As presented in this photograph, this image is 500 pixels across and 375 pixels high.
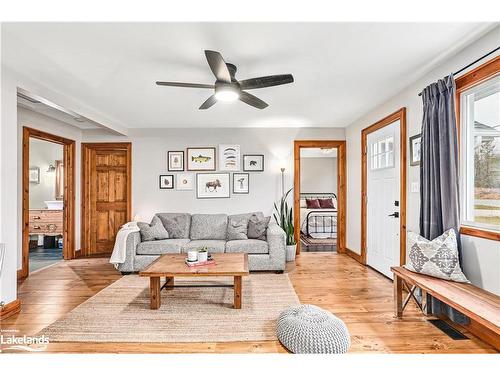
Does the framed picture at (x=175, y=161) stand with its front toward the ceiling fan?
yes

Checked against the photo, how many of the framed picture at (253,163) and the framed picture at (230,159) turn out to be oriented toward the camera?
2

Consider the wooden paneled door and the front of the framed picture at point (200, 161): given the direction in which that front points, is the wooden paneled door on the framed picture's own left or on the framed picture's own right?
on the framed picture's own right

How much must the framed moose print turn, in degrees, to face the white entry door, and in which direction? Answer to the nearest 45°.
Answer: approximately 45° to its left

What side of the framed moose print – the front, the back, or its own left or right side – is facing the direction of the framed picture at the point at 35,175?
right

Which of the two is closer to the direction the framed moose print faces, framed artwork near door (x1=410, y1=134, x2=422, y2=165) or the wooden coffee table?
the wooden coffee table

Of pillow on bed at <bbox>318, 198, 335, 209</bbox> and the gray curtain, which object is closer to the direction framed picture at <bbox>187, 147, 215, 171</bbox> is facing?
the gray curtain

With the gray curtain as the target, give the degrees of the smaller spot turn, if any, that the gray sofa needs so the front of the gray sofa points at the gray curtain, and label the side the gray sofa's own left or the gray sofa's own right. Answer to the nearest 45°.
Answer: approximately 45° to the gray sofa's own left

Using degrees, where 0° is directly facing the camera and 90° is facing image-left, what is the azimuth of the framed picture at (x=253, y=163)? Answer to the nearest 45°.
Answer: approximately 0°

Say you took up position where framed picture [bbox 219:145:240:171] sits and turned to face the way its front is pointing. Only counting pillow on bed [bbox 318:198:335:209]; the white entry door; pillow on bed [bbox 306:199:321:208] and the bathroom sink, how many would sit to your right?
1

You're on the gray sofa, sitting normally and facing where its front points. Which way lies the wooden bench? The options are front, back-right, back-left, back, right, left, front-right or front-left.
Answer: front-left
